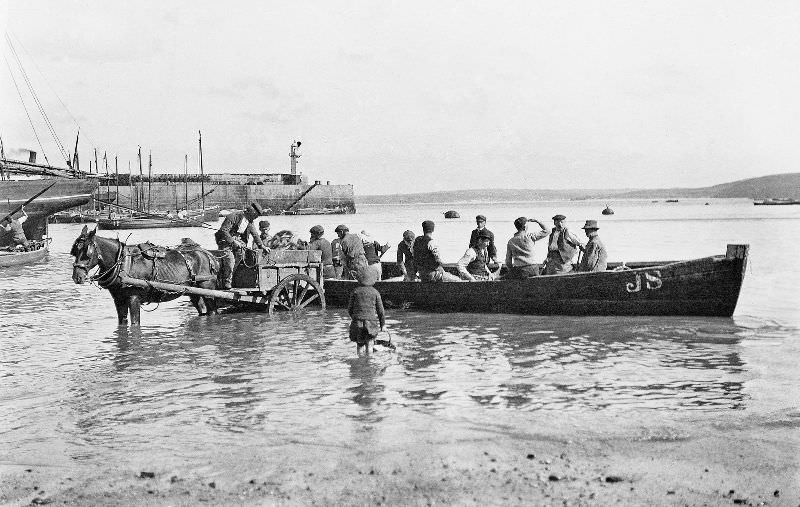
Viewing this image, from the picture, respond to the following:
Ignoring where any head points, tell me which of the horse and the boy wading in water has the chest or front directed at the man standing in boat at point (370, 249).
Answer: the boy wading in water

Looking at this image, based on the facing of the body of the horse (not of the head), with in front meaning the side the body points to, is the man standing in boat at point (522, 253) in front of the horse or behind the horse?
behind

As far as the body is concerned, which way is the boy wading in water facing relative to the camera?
away from the camera

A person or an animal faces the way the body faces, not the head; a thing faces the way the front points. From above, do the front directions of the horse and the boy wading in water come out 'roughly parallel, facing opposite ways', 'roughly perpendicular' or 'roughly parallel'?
roughly perpendicular

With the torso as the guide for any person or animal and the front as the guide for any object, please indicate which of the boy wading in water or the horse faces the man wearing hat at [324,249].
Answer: the boy wading in water

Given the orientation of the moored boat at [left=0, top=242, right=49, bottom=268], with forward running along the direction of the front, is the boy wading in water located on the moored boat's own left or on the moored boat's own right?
on the moored boat's own right

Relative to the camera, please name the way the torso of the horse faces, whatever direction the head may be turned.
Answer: to the viewer's left

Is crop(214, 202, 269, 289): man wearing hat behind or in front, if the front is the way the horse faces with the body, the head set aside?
behind

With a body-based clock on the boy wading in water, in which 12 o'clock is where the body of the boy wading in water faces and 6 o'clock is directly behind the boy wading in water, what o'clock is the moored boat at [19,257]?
The moored boat is roughly at 11 o'clock from the boy wading in water.
